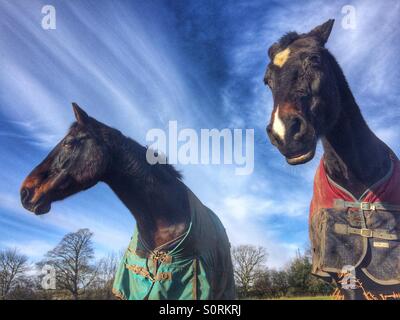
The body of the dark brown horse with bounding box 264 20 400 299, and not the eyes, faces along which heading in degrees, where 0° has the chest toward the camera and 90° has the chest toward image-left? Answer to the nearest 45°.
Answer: approximately 45°

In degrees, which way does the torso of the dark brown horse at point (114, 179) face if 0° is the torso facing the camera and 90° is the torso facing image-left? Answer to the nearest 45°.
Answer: approximately 45°

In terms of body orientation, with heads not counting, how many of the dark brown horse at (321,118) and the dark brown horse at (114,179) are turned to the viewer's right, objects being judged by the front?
0

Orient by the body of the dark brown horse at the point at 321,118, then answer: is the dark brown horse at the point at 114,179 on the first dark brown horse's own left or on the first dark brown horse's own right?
on the first dark brown horse's own right

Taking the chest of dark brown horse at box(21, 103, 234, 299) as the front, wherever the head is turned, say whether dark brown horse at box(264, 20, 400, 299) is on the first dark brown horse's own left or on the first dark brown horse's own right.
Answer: on the first dark brown horse's own left
